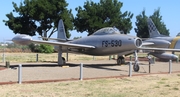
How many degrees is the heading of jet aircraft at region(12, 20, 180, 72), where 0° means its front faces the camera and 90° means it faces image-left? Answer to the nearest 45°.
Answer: approximately 315°
